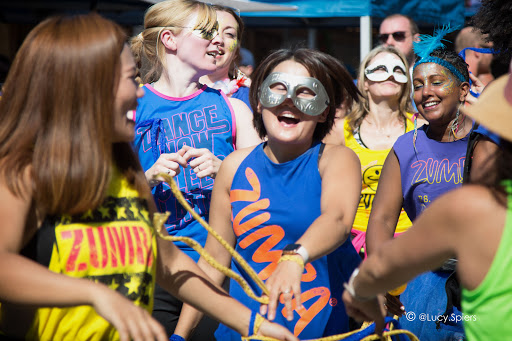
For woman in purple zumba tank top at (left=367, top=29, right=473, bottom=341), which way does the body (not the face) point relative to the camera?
toward the camera

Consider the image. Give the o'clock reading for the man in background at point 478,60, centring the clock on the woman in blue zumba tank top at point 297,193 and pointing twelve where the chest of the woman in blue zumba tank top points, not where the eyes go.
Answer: The man in background is roughly at 7 o'clock from the woman in blue zumba tank top.

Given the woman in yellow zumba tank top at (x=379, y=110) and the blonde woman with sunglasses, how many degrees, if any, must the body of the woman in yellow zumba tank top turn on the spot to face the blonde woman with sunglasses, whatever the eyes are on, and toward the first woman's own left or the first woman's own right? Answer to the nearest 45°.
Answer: approximately 45° to the first woman's own right

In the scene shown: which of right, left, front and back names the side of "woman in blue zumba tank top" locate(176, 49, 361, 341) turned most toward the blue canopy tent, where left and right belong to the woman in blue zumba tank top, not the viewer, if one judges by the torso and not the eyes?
back

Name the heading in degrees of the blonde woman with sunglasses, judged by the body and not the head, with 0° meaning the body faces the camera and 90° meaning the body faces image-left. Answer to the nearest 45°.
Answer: approximately 0°

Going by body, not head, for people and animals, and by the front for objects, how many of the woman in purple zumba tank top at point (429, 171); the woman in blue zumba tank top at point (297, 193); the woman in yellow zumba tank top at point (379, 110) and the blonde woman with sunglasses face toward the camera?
4

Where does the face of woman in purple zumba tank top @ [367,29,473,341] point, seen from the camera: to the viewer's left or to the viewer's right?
to the viewer's left

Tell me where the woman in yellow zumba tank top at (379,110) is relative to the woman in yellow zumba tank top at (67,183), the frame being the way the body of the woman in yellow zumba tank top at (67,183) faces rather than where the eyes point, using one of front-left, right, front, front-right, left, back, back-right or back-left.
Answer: left

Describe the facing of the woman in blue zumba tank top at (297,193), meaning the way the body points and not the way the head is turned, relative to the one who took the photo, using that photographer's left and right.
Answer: facing the viewer

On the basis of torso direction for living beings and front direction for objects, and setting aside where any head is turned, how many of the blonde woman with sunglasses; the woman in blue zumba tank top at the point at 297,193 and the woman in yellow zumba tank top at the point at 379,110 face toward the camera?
3

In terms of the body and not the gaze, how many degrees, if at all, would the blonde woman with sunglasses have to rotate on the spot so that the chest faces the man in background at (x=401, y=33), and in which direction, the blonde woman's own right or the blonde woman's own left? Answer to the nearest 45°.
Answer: approximately 135° to the blonde woman's own left

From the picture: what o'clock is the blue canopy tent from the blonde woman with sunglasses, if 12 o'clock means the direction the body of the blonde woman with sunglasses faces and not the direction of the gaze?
The blue canopy tent is roughly at 7 o'clock from the blonde woman with sunglasses.

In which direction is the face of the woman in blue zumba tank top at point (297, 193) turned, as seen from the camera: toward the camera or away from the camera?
toward the camera

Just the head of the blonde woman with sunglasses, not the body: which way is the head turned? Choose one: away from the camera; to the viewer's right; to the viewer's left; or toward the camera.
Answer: to the viewer's right
